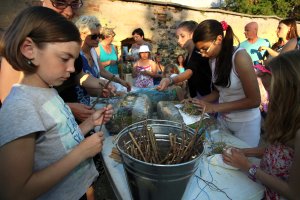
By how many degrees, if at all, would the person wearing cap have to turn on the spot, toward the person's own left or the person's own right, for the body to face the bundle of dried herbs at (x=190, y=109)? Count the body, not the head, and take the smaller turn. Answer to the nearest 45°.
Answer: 0° — they already face it

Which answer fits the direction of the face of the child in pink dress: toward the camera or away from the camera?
away from the camera

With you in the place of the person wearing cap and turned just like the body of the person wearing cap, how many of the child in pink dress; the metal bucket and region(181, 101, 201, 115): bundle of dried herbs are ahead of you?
3

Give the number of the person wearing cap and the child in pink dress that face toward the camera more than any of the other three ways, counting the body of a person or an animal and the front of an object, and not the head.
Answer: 1

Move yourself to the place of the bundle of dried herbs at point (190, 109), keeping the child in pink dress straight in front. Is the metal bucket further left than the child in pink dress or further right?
right

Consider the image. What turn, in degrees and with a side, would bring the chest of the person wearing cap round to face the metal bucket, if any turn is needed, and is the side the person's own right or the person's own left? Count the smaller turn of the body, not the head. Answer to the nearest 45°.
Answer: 0° — they already face it

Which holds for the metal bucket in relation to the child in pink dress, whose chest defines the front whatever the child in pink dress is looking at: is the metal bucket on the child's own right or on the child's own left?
on the child's own left

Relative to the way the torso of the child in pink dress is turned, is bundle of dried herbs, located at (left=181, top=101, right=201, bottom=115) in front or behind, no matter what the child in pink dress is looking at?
in front

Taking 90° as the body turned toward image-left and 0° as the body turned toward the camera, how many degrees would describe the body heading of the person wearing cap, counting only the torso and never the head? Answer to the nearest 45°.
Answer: approximately 0°

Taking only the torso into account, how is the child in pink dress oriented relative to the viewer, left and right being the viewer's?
facing to the left of the viewer

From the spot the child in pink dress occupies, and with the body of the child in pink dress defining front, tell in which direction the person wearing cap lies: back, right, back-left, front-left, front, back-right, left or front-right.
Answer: front-right

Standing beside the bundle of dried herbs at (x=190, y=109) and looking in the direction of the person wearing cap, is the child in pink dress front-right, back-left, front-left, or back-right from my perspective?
back-right
